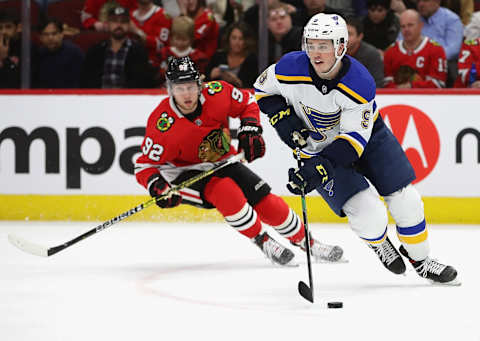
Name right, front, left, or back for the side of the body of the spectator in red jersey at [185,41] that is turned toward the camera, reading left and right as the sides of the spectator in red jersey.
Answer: front

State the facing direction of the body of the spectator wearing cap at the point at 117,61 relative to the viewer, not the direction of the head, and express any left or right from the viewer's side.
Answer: facing the viewer

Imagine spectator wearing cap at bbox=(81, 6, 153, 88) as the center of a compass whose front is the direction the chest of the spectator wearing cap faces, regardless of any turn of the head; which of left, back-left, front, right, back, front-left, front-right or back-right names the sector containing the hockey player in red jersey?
front

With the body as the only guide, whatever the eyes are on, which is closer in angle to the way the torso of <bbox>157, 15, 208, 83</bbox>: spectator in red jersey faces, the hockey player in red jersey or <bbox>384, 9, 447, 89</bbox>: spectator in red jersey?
the hockey player in red jersey

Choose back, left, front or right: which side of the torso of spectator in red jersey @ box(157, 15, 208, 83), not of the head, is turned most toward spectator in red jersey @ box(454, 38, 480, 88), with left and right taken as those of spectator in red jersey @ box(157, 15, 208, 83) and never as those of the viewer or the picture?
left

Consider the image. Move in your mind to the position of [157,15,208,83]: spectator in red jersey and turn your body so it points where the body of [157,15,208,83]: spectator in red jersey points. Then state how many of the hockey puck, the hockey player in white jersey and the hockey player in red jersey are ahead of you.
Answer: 3
